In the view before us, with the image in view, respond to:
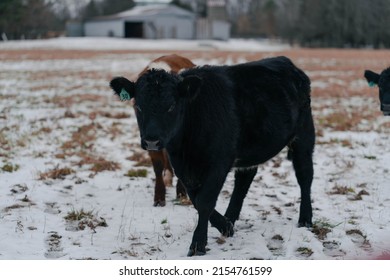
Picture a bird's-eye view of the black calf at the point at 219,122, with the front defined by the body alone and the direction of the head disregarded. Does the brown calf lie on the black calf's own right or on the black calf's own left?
on the black calf's own right

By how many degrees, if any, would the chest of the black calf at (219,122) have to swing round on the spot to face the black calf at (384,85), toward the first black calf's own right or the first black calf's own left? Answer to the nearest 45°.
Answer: approximately 180°

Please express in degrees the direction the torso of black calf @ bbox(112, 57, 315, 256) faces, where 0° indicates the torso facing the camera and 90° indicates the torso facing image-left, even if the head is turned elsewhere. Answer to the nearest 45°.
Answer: approximately 45°
